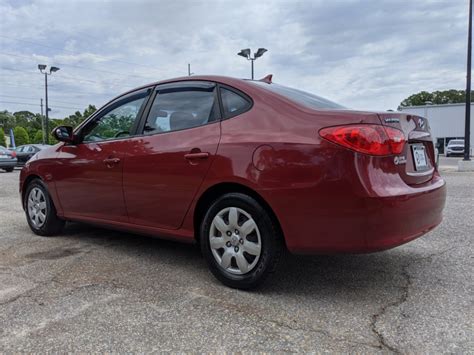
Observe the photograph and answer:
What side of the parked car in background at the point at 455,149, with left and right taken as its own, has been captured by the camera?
front

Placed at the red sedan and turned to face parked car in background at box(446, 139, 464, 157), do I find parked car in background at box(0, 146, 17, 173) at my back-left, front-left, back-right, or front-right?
front-left

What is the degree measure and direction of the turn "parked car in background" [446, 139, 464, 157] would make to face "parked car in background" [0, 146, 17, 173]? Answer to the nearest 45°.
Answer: approximately 45° to its right

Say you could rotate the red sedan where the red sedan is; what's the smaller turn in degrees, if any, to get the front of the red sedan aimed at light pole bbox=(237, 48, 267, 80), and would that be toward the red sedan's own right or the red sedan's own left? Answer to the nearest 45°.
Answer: approximately 45° to the red sedan's own right

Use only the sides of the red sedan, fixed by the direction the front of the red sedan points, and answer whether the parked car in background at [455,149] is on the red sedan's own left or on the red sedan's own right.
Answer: on the red sedan's own right

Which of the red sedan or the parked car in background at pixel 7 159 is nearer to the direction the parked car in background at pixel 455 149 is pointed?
the red sedan

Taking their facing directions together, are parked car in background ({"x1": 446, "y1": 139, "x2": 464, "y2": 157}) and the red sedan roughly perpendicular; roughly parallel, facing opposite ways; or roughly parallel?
roughly perpendicular

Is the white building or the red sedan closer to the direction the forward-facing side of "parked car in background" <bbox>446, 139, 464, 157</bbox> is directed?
the red sedan

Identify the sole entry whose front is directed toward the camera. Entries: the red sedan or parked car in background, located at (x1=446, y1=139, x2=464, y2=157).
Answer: the parked car in background

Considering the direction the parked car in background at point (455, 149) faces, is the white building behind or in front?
behind

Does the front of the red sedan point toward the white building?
no

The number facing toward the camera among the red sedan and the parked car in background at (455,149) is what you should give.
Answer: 1

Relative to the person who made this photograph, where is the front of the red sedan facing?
facing away from the viewer and to the left of the viewer

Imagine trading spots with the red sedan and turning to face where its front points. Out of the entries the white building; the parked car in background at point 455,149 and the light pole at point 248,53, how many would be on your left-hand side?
0

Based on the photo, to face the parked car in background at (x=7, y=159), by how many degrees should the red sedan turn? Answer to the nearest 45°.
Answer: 0° — it already faces it

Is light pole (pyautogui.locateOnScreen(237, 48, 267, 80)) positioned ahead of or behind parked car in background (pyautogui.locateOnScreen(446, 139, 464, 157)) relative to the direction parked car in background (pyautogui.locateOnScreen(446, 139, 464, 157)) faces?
ahead

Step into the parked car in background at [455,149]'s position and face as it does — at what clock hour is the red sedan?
The red sedan is roughly at 12 o'clock from the parked car in background.

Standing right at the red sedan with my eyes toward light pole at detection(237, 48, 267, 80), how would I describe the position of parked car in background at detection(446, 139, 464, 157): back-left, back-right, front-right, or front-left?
front-right
